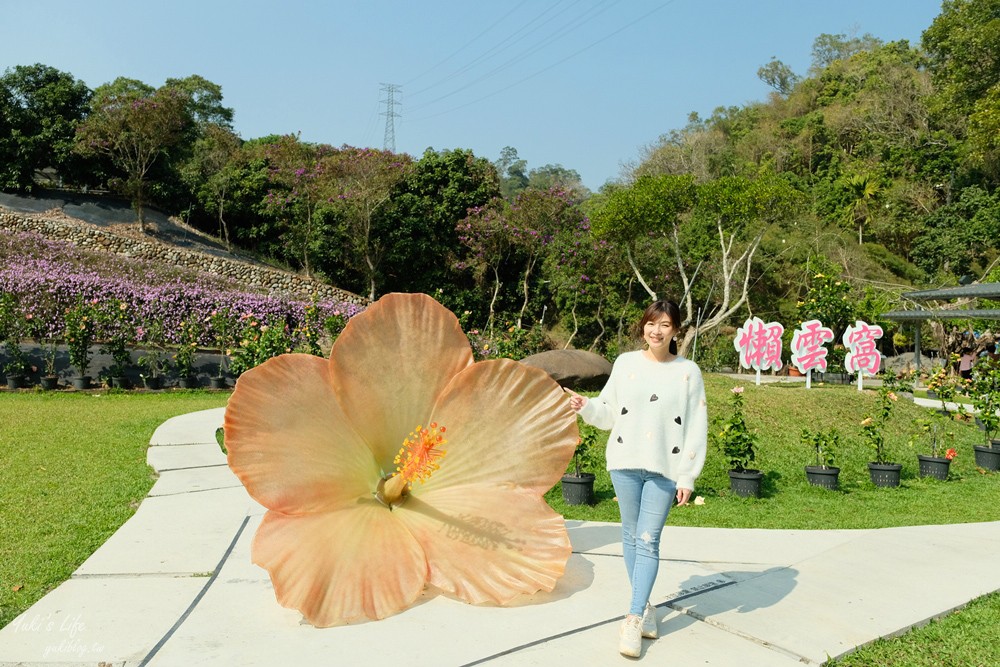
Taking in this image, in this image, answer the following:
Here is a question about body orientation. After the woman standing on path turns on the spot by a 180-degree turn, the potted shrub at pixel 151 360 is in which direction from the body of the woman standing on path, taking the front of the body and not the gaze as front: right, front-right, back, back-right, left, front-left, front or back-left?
front-left

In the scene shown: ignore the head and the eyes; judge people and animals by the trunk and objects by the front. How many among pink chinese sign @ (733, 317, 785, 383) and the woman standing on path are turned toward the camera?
2

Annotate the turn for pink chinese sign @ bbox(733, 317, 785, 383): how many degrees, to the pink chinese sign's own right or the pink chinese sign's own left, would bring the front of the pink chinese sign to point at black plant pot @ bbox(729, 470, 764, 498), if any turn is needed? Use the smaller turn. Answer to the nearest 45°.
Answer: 0° — it already faces it

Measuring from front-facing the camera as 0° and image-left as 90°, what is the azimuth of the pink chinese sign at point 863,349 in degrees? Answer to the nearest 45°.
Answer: approximately 0°

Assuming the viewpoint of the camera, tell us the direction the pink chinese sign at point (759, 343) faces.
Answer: facing the viewer

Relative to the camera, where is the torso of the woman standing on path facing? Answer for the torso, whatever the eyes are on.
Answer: toward the camera

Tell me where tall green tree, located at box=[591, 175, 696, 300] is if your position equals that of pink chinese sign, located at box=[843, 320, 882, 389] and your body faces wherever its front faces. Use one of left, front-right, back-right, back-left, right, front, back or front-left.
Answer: back-right

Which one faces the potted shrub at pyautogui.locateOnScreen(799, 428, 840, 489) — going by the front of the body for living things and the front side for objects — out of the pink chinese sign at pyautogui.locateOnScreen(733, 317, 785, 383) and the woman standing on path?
the pink chinese sign

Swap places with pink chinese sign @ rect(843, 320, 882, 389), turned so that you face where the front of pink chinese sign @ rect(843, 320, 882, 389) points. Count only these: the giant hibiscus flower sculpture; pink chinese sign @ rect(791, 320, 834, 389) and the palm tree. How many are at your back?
1

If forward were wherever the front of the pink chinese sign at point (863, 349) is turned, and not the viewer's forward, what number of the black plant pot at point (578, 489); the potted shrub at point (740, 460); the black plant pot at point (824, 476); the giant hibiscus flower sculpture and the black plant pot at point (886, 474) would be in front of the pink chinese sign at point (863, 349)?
5

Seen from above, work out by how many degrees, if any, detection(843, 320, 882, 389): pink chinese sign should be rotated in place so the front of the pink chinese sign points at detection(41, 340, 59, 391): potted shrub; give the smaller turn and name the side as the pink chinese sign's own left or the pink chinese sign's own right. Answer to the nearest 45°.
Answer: approximately 45° to the pink chinese sign's own right

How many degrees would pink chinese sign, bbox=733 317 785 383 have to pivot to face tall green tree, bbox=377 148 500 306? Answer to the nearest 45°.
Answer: approximately 135° to its right

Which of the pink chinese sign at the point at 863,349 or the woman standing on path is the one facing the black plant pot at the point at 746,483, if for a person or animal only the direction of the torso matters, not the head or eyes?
the pink chinese sign

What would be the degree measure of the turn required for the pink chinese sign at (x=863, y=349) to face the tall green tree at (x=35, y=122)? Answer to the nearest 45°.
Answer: approximately 90° to its right

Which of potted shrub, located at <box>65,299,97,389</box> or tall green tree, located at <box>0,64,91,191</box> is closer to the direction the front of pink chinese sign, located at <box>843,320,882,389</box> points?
the potted shrub

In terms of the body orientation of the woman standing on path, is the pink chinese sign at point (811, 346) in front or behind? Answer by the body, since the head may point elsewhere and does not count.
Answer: behind
